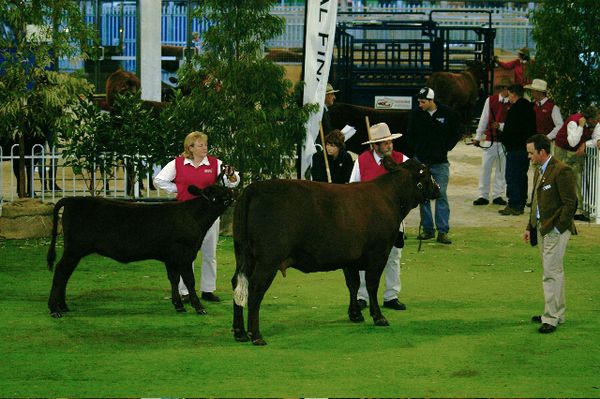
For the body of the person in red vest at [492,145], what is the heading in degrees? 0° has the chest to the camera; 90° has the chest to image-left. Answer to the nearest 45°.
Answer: approximately 315°

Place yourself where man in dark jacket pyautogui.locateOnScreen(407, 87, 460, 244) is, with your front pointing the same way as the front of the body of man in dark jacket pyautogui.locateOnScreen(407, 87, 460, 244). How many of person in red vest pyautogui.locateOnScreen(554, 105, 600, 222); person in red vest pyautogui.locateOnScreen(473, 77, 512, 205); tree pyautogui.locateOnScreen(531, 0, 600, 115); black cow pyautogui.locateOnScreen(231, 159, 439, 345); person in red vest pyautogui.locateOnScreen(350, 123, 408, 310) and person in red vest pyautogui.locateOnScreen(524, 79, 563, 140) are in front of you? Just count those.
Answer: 2

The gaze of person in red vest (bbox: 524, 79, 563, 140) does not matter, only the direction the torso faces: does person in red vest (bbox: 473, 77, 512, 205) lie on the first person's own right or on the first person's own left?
on the first person's own right

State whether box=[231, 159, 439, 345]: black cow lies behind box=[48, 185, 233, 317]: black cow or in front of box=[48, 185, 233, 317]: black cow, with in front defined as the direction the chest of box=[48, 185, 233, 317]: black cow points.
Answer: in front

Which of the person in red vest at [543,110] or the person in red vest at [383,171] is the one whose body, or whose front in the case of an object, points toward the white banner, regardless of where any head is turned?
the person in red vest at [543,110]

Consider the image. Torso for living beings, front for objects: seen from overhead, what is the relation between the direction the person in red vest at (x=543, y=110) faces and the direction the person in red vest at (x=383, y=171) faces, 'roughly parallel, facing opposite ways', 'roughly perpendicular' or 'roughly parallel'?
roughly perpendicular

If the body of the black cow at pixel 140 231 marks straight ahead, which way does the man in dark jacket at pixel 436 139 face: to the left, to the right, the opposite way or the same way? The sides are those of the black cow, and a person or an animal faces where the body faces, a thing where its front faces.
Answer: to the right

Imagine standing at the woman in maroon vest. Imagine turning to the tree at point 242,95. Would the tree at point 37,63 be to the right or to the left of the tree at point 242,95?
left

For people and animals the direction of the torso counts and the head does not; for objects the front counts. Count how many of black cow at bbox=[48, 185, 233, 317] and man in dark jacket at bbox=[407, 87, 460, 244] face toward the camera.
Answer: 1

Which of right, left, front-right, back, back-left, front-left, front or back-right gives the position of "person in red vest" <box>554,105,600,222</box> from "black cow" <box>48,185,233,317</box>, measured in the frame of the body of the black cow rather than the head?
front-left

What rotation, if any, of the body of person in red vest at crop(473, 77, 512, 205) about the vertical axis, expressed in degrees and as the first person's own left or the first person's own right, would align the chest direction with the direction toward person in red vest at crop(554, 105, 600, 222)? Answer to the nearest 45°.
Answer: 0° — they already face them

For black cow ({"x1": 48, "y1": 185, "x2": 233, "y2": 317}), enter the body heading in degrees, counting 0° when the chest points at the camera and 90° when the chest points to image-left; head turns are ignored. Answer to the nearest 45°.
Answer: approximately 270°
